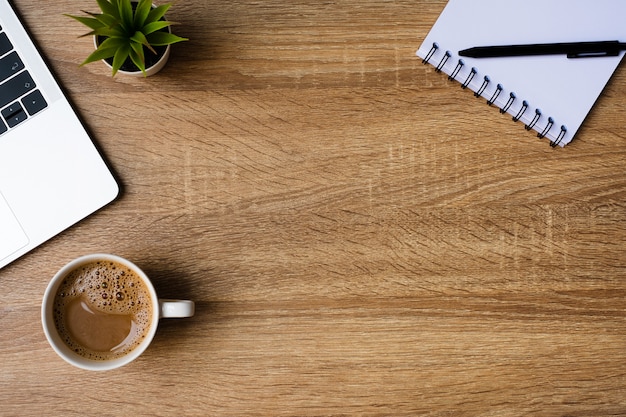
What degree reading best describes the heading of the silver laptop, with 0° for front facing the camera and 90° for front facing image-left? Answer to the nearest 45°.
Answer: approximately 315°
